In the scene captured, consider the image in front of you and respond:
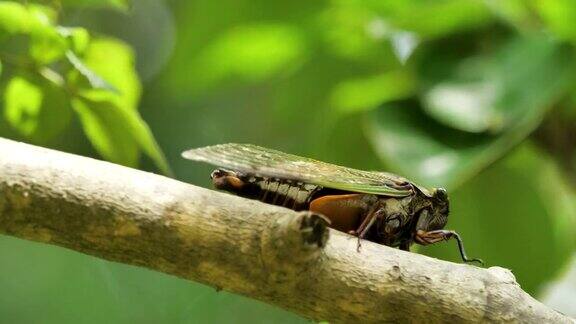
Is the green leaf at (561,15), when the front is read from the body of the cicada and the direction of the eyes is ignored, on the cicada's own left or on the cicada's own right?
on the cicada's own left

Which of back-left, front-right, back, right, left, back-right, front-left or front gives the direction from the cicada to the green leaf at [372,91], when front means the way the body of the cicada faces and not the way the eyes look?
left

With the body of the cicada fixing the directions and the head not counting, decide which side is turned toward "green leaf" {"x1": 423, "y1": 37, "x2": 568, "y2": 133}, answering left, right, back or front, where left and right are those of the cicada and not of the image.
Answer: left

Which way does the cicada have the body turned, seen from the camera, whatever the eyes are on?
to the viewer's right
